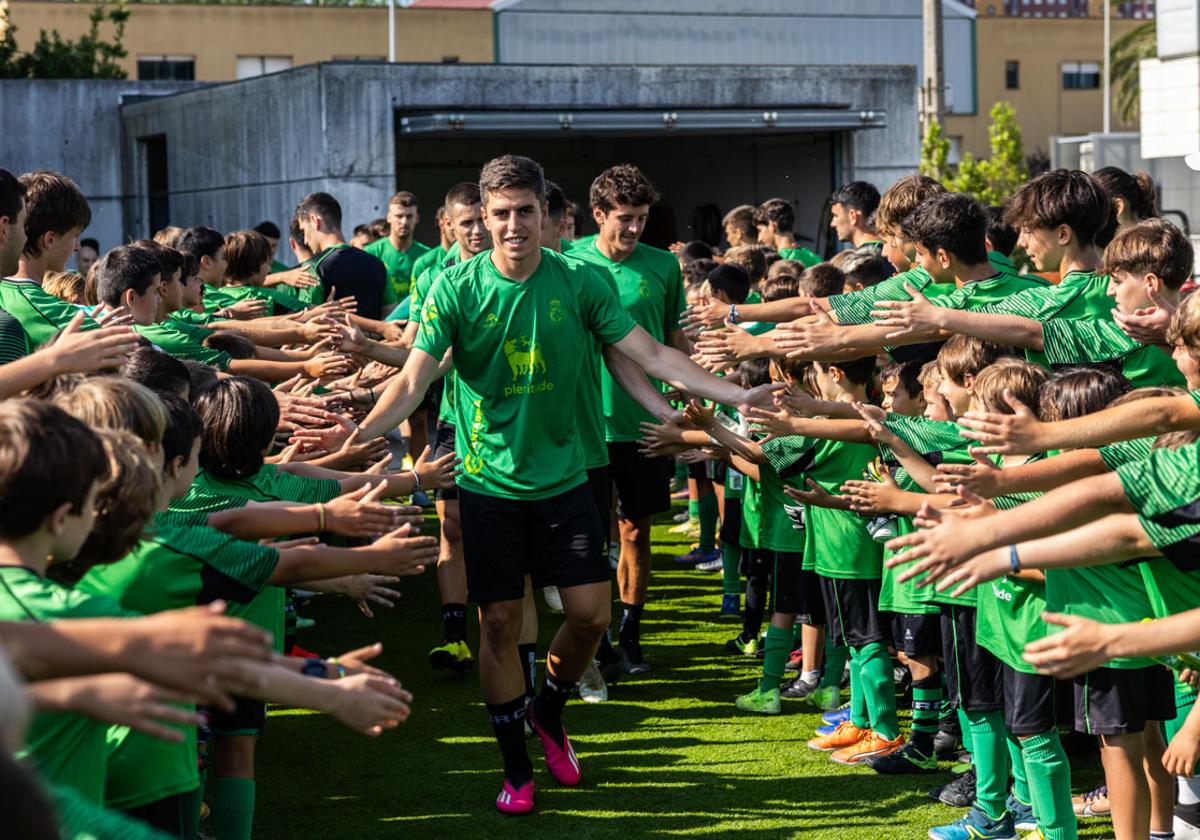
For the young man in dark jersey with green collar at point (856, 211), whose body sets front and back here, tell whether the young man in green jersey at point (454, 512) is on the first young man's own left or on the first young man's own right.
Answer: on the first young man's own left

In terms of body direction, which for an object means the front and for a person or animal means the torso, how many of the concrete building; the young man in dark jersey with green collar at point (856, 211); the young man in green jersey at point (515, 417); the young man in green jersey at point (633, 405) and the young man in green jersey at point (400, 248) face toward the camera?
4

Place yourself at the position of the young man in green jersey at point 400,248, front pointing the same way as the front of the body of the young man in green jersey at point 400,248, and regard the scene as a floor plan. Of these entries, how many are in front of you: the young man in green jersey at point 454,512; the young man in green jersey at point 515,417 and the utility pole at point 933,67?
2

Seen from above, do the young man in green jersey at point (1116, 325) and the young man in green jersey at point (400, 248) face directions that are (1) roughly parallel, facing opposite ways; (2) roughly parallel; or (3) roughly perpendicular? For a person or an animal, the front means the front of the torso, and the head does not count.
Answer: roughly perpendicular

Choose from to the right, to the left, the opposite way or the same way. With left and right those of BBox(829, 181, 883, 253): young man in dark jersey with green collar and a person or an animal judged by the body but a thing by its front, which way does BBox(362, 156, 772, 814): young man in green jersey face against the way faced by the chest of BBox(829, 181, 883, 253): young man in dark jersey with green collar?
to the left

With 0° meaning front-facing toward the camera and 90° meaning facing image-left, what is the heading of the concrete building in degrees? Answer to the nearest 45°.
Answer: approximately 0°

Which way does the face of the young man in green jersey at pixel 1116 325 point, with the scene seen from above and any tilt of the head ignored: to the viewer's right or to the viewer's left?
to the viewer's left

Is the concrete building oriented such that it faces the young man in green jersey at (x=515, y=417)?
yes

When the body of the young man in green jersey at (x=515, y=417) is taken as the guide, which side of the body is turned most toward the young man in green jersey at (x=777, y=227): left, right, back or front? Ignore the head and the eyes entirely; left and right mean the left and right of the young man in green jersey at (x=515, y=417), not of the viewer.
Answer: back

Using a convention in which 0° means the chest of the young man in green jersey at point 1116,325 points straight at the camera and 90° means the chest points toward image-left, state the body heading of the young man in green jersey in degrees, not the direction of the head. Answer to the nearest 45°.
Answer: approximately 90°
